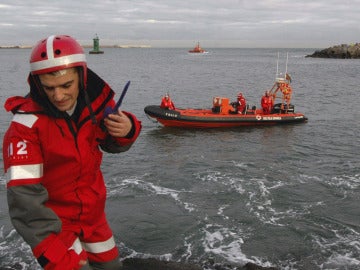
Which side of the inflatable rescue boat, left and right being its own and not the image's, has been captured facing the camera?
left

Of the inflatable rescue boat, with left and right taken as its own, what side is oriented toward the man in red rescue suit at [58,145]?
left

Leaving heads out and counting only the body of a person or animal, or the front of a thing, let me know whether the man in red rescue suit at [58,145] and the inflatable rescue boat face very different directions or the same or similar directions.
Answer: very different directions

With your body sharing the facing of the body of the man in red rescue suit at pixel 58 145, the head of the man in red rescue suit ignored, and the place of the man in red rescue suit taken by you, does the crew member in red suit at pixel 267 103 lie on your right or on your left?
on your left

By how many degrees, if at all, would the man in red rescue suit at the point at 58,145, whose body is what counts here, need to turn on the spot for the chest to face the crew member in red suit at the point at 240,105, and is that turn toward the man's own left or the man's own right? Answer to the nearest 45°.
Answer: approximately 90° to the man's own left

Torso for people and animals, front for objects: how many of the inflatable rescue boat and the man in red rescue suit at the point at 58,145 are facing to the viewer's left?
1
